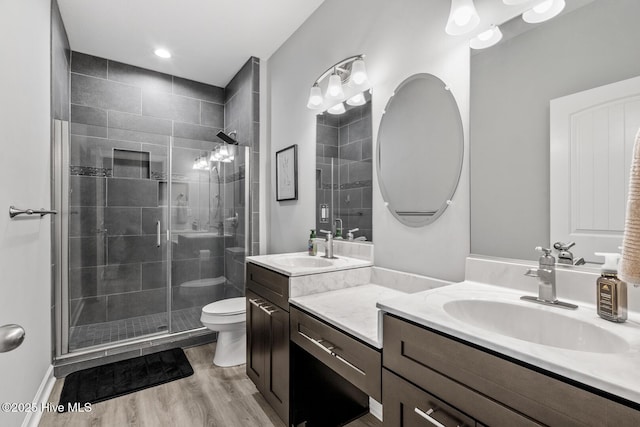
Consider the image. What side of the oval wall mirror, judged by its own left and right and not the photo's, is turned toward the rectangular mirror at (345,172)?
right

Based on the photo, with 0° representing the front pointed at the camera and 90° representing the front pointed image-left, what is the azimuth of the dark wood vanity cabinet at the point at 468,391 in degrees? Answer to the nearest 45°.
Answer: approximately 45°
